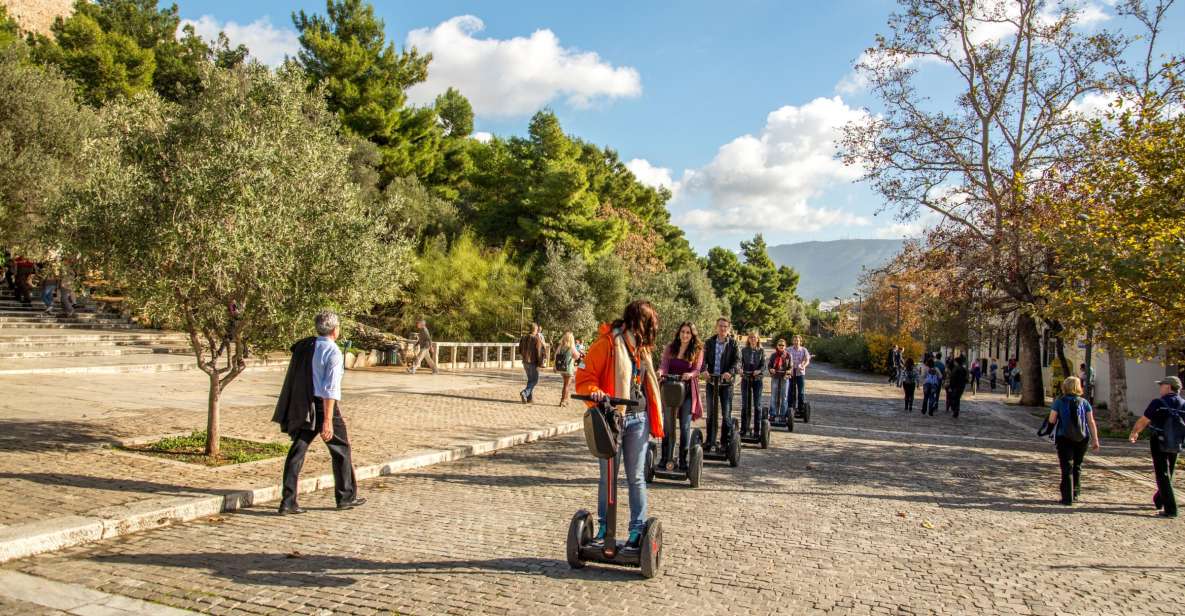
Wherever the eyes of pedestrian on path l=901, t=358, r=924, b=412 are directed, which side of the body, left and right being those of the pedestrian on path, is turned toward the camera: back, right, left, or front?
back

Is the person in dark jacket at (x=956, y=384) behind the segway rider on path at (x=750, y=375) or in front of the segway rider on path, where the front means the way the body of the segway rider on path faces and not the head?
behind

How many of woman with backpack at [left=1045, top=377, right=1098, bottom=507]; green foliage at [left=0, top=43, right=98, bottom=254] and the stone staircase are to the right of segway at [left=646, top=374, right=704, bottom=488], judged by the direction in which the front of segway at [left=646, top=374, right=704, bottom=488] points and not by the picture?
2

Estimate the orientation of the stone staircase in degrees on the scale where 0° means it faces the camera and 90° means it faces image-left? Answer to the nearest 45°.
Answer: approximately 0°

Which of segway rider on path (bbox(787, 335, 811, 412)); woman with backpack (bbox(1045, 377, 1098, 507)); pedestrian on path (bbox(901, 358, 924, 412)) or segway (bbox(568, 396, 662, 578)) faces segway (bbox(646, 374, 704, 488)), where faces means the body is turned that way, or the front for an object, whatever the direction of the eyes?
segway rider on path (bbox(787, 335, 811, 412))

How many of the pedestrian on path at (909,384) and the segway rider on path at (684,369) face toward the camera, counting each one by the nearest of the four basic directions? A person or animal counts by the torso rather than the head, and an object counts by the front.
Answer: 1

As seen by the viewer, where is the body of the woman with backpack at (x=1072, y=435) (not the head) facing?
away from the camera

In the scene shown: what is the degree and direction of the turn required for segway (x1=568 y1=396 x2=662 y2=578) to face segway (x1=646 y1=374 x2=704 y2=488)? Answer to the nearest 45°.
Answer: approximately 135° to its right
